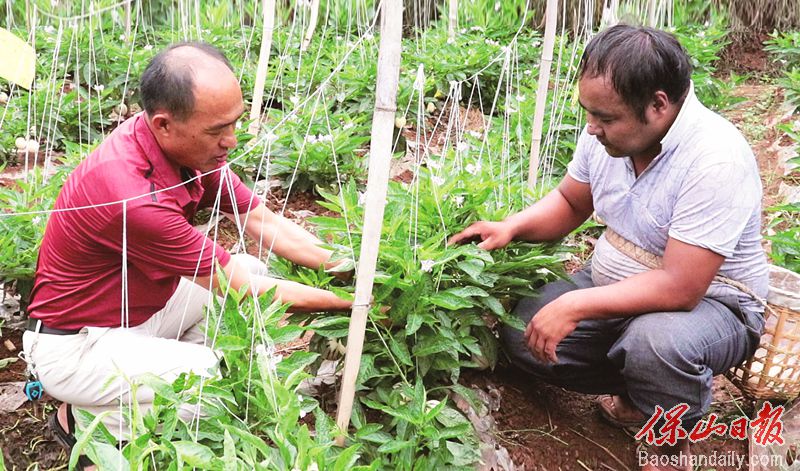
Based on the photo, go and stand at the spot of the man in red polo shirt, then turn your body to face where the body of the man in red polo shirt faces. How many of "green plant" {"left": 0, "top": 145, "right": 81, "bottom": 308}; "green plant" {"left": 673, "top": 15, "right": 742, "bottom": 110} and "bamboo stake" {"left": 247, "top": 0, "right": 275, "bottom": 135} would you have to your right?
0

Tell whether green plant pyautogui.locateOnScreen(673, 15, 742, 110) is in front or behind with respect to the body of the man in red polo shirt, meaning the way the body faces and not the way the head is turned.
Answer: in front

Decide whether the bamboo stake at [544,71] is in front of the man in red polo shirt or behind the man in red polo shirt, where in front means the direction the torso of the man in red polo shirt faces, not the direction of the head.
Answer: in front

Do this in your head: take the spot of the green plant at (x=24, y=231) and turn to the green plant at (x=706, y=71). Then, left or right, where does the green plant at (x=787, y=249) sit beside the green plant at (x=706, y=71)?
right

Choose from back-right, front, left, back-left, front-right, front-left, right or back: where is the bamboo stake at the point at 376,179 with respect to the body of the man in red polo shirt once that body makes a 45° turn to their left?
right

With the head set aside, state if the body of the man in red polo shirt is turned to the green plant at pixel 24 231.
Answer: no

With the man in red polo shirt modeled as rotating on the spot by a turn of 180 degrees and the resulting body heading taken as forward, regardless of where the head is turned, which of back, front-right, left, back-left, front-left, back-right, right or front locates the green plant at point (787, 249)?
back

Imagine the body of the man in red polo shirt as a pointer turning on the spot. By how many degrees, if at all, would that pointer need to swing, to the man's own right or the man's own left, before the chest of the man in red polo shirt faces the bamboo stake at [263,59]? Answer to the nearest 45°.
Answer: approximately 90° to the man's own left

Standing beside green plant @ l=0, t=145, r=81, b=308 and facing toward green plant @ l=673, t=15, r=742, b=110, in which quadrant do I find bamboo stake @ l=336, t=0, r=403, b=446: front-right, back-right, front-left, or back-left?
front-right

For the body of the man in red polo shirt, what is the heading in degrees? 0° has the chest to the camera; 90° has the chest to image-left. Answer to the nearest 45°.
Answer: approximately 270°

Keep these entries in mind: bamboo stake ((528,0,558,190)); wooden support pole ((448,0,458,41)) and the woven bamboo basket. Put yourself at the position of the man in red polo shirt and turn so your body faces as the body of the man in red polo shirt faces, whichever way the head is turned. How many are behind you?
0

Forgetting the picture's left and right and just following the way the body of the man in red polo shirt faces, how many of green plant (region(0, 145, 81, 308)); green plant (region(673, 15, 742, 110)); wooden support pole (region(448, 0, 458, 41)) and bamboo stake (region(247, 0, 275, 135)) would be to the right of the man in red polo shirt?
0

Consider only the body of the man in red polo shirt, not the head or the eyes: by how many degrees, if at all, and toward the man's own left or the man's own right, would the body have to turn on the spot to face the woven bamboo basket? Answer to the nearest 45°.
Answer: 0° — they already face it

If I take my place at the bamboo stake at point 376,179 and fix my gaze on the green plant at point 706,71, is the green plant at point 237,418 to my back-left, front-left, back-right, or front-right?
back-left
